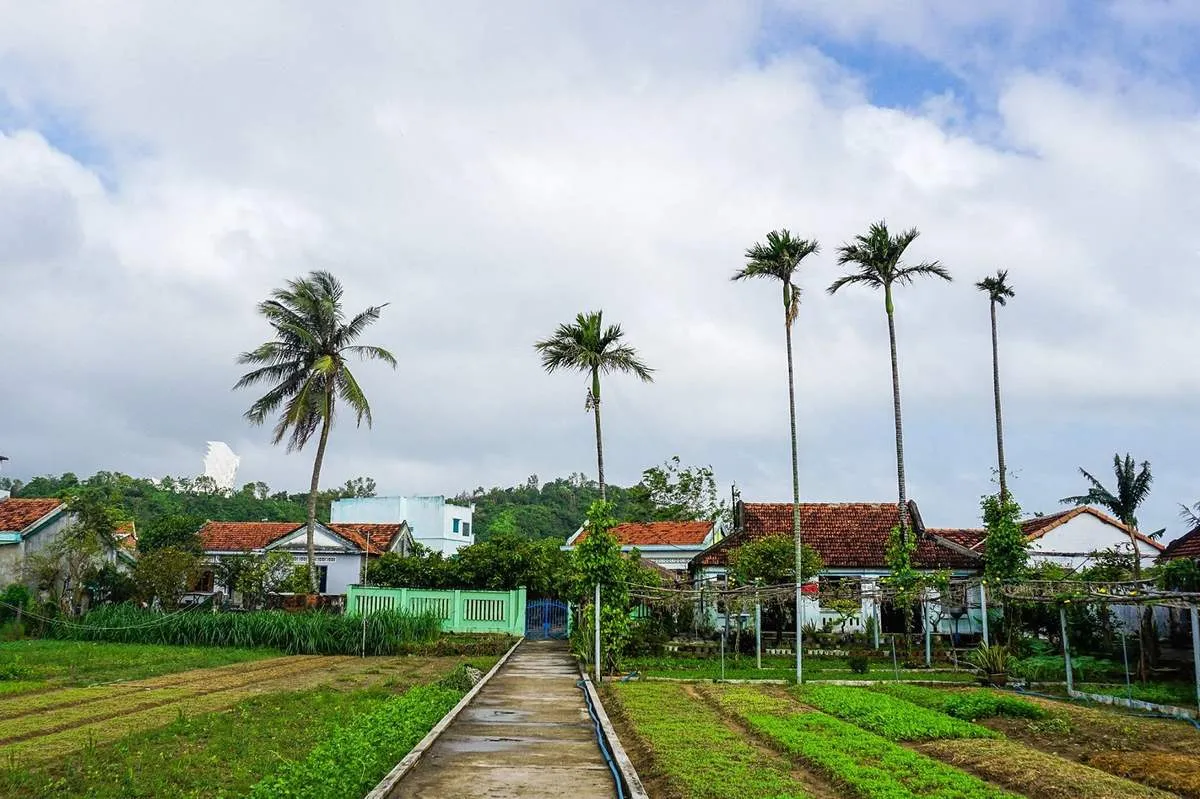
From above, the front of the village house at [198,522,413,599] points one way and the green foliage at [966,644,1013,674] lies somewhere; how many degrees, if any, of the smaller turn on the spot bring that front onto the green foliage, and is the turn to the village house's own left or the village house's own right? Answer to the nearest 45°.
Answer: approximately 45° to the village house's own left

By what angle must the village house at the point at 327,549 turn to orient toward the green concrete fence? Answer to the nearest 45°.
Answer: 0° — it already faces it

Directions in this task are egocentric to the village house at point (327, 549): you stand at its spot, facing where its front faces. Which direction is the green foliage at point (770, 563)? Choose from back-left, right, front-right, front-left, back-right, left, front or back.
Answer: front-left

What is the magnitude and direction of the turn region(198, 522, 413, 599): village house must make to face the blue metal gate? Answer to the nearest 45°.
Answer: approximately 45° to its left

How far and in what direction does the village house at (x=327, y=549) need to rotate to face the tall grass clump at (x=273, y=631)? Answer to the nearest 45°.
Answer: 0° — it already faces it

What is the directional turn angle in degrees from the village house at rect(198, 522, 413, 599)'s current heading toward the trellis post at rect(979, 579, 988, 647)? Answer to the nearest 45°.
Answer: approximately 45° to its left

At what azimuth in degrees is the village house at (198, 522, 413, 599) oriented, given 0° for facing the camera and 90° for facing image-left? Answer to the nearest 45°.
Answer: approximately 0°

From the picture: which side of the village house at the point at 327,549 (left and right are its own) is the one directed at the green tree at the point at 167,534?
right
